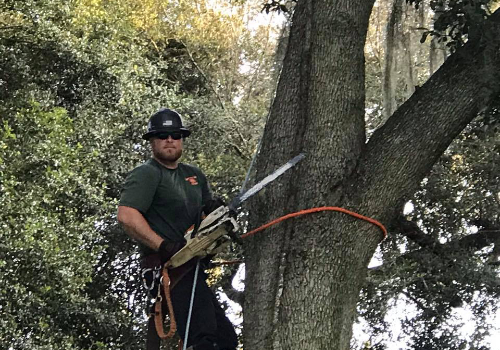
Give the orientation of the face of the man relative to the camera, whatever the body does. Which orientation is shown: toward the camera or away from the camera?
toward the camera

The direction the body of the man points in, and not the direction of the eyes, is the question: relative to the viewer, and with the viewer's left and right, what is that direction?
facing the viewer and to the right of the viewer
